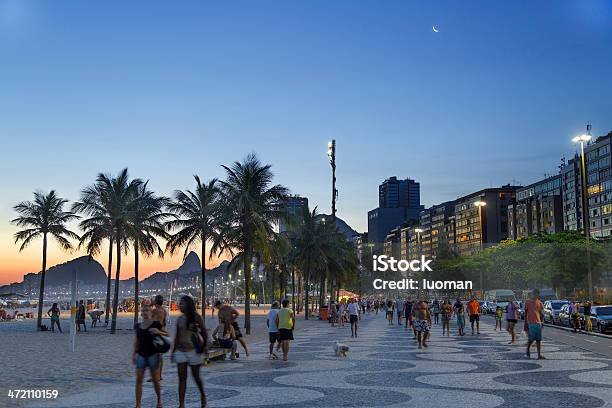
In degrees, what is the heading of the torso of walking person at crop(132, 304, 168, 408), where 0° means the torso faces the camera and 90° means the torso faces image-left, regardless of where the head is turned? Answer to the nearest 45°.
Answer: approximately 0°

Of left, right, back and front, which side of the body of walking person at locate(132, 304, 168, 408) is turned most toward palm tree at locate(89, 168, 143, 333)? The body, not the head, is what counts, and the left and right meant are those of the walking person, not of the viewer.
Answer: back

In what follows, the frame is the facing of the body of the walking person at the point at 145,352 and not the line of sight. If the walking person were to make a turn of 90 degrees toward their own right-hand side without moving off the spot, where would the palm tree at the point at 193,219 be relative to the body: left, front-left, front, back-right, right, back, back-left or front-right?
right
